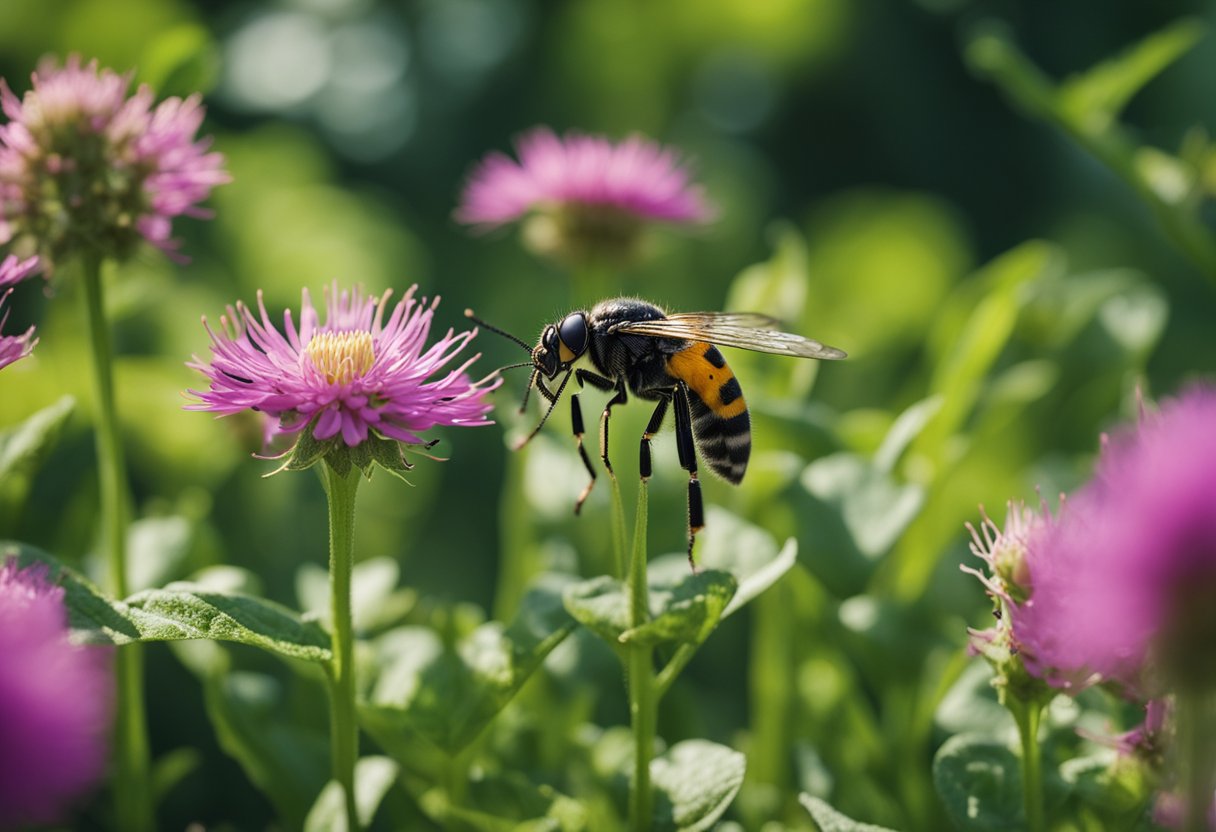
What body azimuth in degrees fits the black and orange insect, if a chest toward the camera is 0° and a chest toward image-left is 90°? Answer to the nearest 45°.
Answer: approximately 90°
